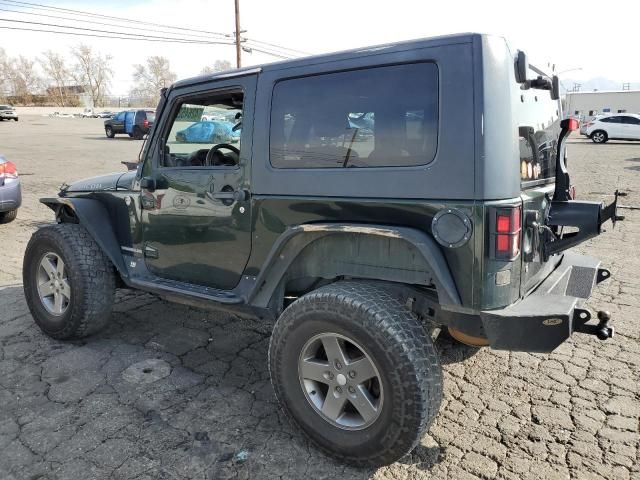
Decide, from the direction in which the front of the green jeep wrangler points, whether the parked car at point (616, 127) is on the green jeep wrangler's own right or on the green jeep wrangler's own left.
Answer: on the green jeep wrangler's own right

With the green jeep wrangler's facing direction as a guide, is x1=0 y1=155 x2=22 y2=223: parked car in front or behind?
in front

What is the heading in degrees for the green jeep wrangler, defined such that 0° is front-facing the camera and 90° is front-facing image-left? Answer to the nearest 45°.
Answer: approximately 135°

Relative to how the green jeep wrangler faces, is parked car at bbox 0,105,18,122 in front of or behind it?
in front
